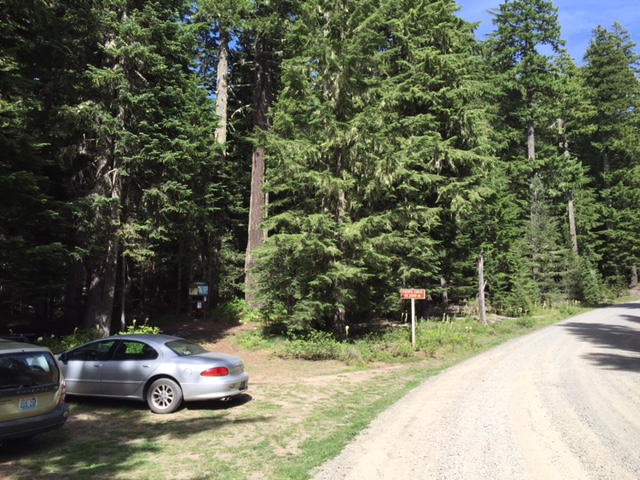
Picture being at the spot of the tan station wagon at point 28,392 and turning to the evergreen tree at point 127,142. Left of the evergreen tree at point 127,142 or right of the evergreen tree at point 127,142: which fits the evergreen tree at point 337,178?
right

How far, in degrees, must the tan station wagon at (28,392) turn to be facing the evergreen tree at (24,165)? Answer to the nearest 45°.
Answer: approximately 45° to its right

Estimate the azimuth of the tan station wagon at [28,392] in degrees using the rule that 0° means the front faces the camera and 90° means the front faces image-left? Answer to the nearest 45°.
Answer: approximately 135°

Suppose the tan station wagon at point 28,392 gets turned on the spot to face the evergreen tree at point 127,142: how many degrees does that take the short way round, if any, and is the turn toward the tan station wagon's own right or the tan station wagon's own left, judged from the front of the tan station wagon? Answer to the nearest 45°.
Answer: approximately 45° to the tan station wagon's own right

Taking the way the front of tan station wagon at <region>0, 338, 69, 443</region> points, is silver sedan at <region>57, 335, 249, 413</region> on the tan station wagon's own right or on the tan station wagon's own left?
on the tan station wagon's own right

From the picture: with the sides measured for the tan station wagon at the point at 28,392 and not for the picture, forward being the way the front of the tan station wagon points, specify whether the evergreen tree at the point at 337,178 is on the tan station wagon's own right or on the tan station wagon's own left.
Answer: on the tan station wagon's own right

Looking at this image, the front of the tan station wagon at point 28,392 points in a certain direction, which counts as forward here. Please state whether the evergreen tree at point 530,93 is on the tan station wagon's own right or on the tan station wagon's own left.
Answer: on the tan station wagon's own right
